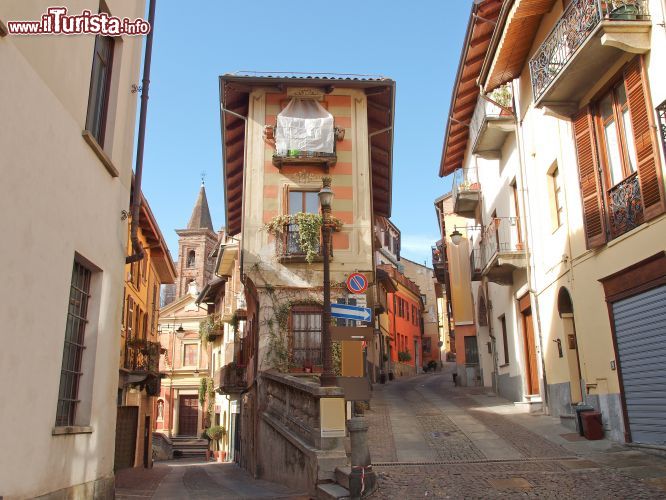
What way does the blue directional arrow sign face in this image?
toward the camera

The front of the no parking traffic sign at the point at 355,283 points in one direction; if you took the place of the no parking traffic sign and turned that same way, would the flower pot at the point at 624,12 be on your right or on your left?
on your left

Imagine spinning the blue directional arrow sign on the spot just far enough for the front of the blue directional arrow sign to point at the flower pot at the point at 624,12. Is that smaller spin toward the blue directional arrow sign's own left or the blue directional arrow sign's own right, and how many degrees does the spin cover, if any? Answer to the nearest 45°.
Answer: approximately 90° to the blue directional arrow sign's own left

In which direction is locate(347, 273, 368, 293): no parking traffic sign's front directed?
toward the camera

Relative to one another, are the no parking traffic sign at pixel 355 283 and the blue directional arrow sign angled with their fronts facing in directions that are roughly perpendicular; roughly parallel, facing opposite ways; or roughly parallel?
roughly parallel
